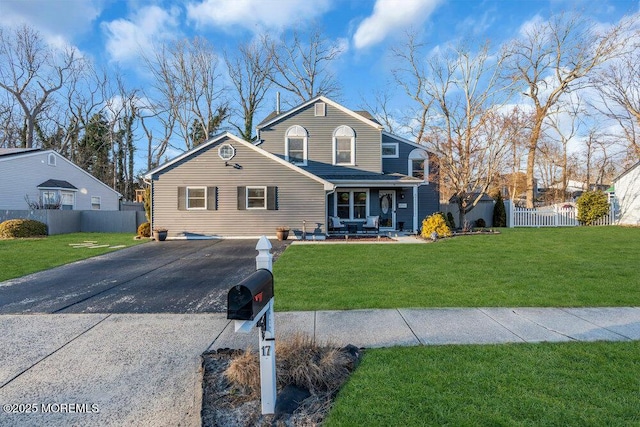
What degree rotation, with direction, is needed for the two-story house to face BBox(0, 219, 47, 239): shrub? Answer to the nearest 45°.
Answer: approximately 90° to its right

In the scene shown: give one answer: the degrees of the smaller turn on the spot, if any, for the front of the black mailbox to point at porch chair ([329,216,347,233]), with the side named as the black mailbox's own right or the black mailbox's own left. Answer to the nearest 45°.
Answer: approximately 135° to the black mailbox's own right

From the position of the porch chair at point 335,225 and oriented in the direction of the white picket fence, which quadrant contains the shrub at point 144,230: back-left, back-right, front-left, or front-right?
back-left

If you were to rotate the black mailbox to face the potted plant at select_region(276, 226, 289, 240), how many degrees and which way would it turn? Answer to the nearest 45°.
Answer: approximately 135° to its right

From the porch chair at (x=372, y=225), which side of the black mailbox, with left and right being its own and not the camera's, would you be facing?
back

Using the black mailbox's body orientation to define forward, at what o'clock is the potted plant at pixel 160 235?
The potted plant is roughly at 4 o'clock from the black mailbox.

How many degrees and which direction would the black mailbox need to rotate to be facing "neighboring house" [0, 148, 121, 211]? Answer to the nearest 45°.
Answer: approximately 90° to its right

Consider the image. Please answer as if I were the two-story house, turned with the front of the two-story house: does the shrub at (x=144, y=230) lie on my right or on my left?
on my right

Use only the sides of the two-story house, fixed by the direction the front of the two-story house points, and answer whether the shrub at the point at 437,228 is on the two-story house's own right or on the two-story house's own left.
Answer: on the two-story house's own left

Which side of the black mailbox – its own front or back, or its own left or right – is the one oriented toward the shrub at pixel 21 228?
right

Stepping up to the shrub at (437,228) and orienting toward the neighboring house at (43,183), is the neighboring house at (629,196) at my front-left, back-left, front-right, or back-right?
back-right

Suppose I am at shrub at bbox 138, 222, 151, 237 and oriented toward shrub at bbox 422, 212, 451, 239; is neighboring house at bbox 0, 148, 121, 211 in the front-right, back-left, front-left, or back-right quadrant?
back-left

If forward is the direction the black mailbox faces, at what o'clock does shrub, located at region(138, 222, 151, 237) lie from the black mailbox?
The shrub is roughly at 4 o'clock from the black mailbox.

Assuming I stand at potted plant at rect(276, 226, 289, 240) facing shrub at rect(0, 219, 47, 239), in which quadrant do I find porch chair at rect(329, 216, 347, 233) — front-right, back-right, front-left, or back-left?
back-right

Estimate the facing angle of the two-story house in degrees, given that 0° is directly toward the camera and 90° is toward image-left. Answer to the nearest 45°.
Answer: approximately 0°
